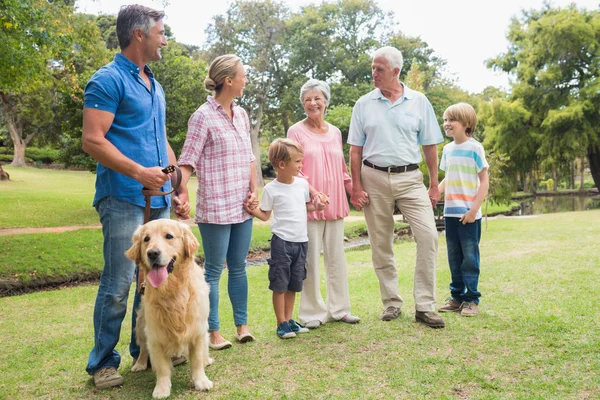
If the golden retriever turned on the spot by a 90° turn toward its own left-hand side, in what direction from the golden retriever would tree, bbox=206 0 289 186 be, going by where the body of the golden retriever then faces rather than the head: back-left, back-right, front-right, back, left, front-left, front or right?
left

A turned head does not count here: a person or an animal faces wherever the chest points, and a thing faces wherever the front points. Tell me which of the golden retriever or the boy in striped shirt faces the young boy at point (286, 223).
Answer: the boy in striped shirt

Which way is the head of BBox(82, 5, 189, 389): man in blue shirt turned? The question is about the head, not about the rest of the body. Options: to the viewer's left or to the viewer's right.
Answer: to the viewer's right

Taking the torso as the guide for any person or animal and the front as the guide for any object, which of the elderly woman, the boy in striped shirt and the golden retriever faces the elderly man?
the boy in striped shirt

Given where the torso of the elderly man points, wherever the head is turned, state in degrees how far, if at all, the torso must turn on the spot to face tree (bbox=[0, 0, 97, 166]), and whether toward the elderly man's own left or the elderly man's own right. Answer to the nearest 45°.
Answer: approximately 135° to the elderly man's own right

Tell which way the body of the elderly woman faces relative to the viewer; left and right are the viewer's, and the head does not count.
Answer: facing the viewer

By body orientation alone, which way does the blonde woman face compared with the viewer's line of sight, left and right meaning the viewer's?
facing the viewer and to the right of the viewer

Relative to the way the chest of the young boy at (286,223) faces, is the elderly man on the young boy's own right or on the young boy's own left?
on the young boy's own left

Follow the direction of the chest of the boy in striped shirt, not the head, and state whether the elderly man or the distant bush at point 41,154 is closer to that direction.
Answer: the elderly man

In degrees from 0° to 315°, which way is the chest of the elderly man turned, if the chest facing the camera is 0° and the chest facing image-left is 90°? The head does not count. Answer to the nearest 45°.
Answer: approximately 0°

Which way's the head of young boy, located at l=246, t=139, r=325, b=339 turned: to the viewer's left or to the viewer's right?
to the viewer's right

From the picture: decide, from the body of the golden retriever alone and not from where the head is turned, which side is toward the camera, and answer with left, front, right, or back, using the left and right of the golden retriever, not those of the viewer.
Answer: front

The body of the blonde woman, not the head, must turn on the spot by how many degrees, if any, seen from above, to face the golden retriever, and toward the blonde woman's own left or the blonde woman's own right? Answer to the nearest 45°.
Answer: approximately 45° to the blonde woman's own right

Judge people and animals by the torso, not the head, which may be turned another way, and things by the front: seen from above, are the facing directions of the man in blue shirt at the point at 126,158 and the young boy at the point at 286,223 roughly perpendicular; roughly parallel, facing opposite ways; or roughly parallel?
roughly parallel

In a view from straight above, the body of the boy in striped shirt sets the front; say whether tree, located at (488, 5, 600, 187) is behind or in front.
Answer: behind
